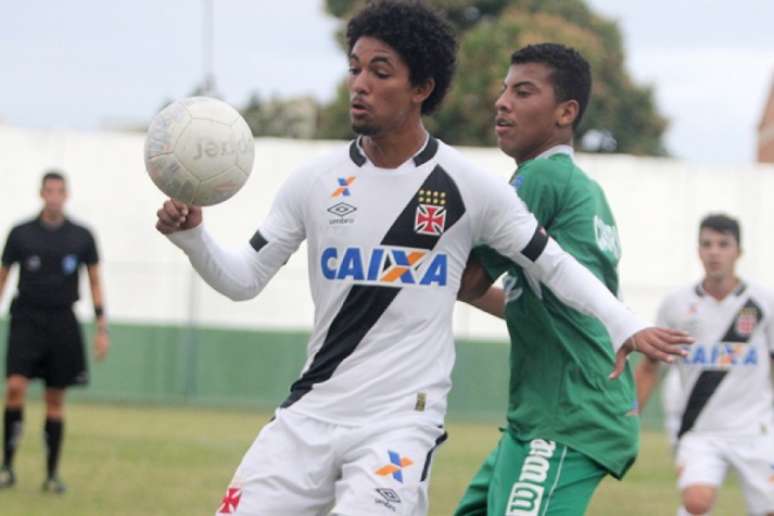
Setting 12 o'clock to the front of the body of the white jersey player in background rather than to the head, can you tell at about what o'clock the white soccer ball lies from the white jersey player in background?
The white soccer ball is roughly at 1 o'clock from the white jersey player in background.

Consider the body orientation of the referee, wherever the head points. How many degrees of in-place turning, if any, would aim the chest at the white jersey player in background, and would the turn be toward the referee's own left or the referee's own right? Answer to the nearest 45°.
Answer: approximately 45° to the referee's own left

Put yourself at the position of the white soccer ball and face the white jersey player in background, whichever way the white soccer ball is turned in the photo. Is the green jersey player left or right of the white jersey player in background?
right

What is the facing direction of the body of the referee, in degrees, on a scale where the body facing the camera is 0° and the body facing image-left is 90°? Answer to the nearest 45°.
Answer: approximately 0°

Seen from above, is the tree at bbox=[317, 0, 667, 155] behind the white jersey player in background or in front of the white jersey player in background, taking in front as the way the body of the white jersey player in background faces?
behind
